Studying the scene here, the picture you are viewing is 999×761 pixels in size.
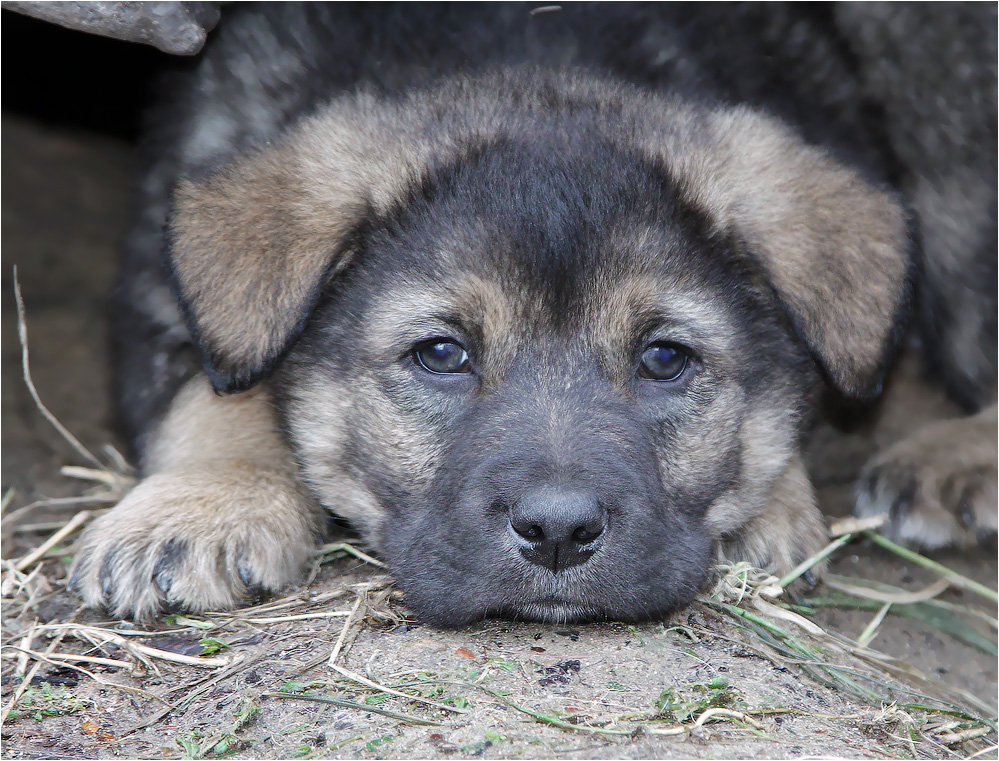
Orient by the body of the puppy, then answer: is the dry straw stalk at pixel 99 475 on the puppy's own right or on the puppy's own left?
on the puppy's own right

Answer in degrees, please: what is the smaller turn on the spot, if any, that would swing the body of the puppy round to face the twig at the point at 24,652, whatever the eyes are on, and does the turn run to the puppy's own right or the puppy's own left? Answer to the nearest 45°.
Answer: approximately 90° to the puppy's own right

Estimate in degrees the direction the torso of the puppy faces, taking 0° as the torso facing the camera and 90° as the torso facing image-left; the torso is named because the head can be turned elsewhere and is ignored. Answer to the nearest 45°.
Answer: approximately 0°

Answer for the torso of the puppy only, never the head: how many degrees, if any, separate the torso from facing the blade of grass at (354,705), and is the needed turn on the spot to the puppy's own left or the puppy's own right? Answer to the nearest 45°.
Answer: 0° — it already faces it

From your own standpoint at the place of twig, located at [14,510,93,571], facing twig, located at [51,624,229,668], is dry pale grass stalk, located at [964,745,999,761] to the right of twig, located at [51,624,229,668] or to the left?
left

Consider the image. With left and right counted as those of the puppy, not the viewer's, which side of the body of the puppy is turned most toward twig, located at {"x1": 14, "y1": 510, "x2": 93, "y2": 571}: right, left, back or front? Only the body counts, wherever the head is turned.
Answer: right

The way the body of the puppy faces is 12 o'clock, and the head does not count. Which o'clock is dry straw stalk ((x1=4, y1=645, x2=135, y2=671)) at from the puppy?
The dry straw stalk is roughly at 2 o'clock from the puppy.

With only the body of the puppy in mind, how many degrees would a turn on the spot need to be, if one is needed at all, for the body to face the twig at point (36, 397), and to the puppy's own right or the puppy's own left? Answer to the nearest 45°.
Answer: approximately 135° to the puppy's own right

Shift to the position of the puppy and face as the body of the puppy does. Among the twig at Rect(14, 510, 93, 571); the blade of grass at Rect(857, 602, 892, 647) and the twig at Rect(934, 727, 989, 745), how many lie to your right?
1

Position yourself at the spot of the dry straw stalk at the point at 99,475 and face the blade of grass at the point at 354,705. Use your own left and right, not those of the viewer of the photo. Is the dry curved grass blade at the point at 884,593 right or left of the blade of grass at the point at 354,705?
left
